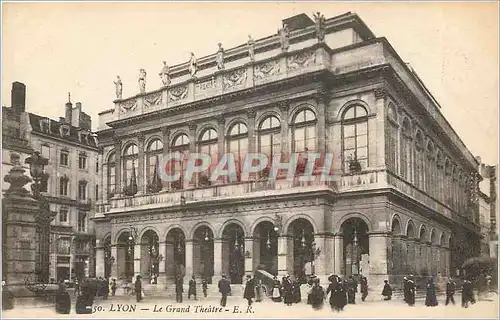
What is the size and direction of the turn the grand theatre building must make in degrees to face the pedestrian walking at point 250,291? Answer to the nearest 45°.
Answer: approximately 45° to its left

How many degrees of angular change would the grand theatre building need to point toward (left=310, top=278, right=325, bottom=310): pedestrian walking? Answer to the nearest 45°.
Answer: approximately 45° to its left

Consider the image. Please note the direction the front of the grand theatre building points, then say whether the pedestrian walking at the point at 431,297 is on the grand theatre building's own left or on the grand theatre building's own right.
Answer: on the grand theatre building's own left

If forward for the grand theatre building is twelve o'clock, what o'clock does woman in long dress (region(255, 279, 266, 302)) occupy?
The woman in long dress is roughly at 11 o'clock from the grand theatre building.
